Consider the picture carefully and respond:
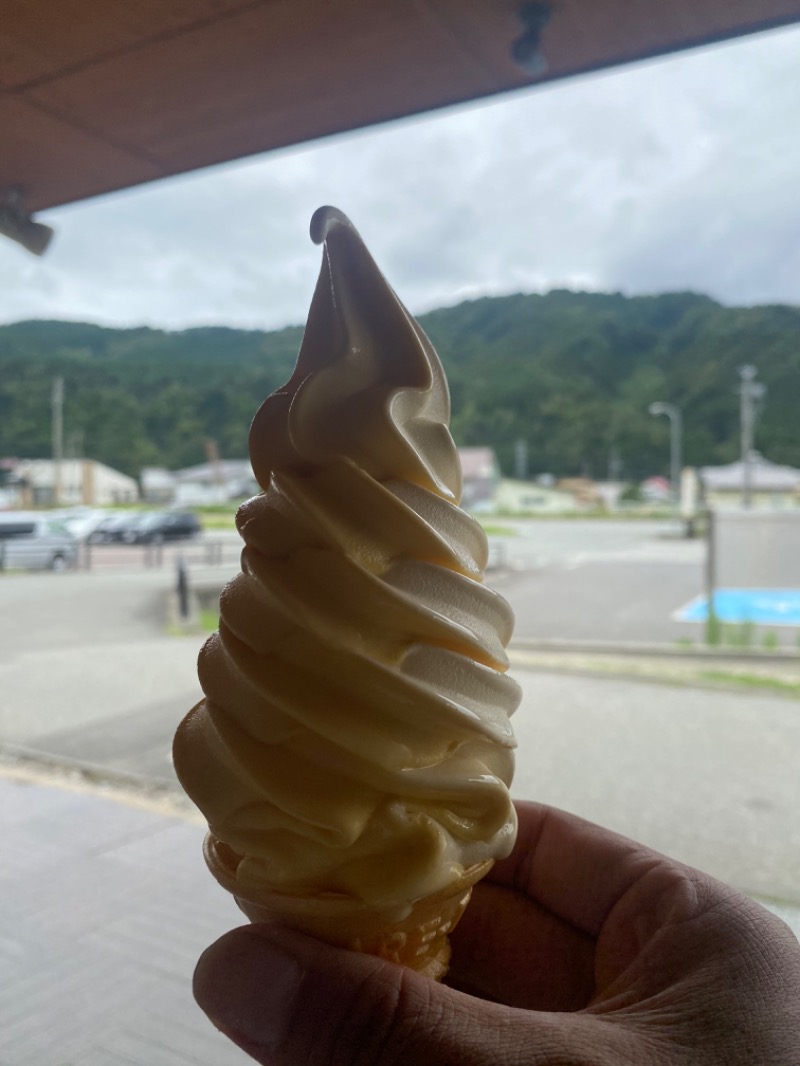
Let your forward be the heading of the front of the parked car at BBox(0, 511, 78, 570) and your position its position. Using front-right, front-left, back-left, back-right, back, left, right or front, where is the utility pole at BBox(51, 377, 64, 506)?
left

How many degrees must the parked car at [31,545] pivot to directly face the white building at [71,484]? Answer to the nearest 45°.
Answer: approximately 90° to its left
